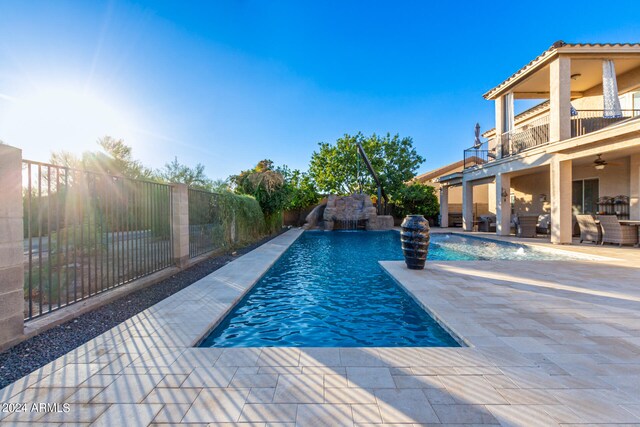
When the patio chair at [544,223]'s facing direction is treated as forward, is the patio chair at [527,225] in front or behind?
in front

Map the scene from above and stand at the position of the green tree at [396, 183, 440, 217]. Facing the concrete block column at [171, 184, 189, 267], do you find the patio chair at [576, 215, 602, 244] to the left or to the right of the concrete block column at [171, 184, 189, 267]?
left

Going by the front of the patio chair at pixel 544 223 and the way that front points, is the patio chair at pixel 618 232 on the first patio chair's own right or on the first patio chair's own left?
on the first patio chair's own left

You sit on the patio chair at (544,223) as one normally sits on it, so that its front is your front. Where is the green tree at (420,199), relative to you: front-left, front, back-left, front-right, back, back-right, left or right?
right

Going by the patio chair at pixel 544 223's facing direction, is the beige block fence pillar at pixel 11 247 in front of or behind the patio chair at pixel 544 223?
in front

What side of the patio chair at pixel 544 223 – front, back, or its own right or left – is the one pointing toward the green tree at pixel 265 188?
front

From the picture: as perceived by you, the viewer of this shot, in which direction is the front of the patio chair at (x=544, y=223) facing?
facing the viewer and to the left of the viewer

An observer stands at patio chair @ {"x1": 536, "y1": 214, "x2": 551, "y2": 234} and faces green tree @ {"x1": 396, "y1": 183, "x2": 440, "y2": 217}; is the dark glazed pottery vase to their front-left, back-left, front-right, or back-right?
back-left
